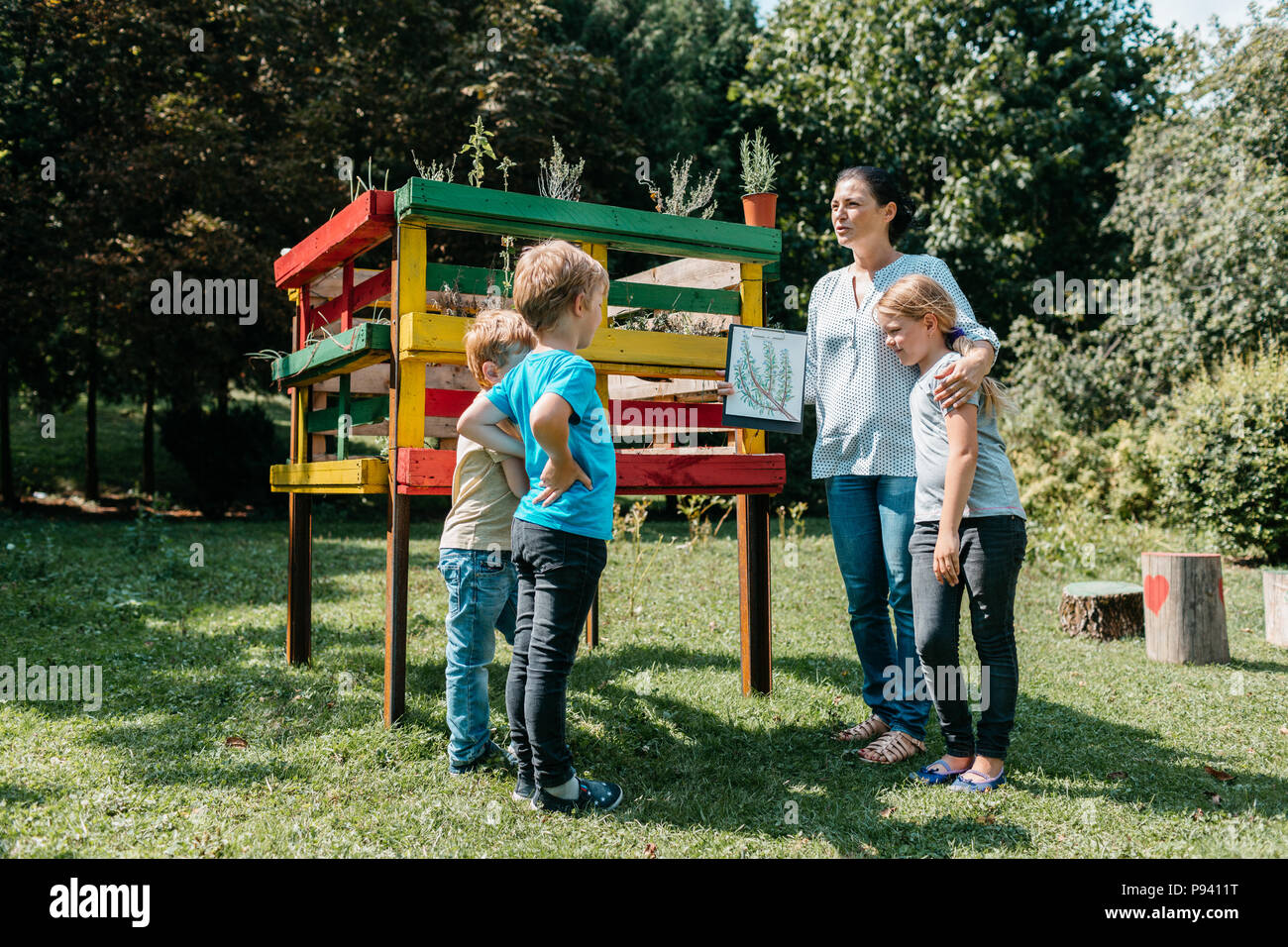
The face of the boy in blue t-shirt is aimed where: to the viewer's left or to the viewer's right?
to the viewer's right

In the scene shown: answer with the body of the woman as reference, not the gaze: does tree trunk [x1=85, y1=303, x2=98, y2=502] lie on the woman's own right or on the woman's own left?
on the woman's own right

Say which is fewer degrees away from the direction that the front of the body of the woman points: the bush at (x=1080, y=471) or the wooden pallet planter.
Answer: the wooden pallet planter

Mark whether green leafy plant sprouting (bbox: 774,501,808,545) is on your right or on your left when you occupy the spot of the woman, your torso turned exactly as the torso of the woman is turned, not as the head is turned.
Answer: on your right

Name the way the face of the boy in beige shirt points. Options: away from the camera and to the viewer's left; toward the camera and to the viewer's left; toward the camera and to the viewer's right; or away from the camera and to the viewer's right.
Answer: away from the camera and to the viewer's right

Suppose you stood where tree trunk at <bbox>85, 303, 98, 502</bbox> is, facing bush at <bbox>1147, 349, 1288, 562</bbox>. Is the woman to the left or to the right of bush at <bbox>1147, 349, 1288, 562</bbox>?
right

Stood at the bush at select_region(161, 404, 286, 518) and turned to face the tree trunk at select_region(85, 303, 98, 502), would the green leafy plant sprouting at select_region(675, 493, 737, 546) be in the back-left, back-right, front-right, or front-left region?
back-left
